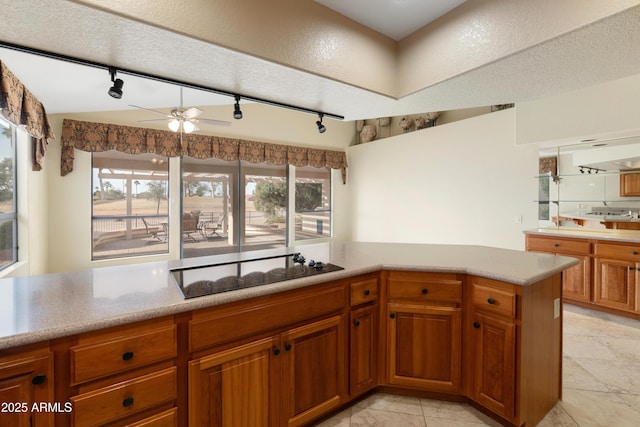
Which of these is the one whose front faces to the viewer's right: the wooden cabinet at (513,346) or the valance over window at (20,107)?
the valance over window

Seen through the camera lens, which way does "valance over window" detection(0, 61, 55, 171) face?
facing to the right of the viewer

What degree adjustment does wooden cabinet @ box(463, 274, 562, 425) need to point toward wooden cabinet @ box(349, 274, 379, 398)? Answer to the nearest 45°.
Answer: approximately 45° to its right

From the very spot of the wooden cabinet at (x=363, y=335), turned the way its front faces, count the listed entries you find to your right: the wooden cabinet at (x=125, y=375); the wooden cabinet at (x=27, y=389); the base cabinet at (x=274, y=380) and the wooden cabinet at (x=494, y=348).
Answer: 3
